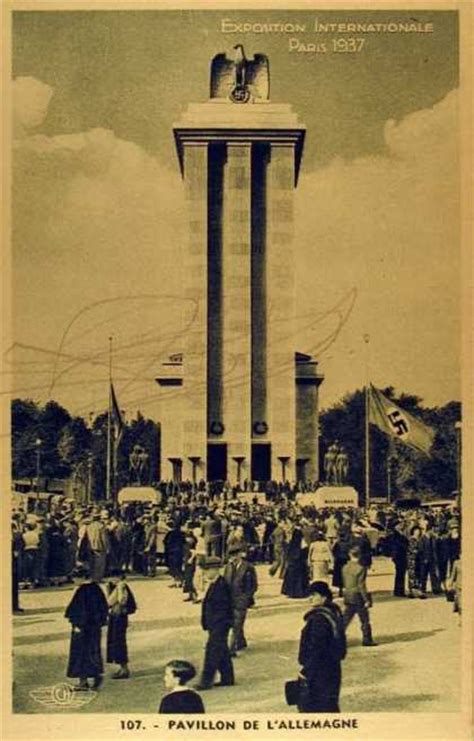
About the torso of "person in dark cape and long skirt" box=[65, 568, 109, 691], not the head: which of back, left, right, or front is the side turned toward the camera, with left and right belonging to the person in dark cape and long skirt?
back

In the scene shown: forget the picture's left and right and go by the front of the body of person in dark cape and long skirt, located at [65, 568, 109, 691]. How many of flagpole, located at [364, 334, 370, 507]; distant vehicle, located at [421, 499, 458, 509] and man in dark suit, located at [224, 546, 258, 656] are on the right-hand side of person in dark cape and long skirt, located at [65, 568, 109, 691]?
3

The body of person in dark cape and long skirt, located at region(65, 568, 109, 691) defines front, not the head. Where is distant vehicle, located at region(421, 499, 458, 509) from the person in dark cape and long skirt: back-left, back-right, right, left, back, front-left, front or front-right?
right
